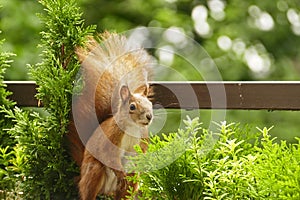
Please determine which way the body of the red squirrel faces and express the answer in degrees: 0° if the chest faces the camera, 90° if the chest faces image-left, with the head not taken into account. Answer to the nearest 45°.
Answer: approximately 315°
